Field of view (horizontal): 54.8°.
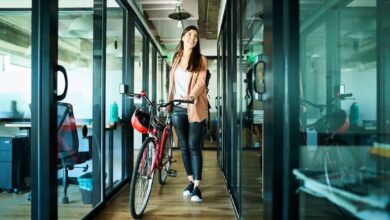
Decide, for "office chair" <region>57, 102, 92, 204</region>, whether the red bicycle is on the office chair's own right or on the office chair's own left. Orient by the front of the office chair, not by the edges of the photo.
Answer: on the office chair's own right

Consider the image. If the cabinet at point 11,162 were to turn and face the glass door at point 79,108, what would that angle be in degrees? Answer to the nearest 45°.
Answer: approximately 90° to its left

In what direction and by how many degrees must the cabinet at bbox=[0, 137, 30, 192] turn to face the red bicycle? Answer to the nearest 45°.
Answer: approximately 90° to its left

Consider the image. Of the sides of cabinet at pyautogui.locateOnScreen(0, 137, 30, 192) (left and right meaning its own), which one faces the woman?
left

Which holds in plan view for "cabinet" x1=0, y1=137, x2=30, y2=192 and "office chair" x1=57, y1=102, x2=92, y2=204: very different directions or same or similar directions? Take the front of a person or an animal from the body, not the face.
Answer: very different directions

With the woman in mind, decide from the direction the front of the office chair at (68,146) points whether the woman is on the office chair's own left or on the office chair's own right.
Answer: on the office chair's own right
